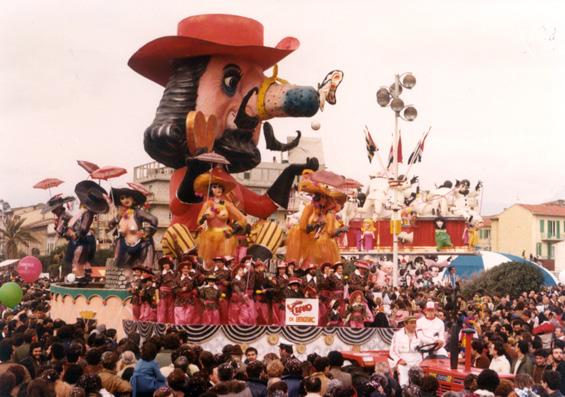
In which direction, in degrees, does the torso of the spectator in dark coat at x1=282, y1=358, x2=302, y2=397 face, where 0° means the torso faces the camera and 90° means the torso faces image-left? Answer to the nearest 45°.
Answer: approximately 180°

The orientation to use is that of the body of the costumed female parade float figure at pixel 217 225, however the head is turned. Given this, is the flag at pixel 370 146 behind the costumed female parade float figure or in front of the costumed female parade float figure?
behind

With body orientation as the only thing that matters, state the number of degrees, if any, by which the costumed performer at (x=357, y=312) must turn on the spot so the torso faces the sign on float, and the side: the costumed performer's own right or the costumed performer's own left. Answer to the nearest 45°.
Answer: approximately 45° to the costumed performer's own right

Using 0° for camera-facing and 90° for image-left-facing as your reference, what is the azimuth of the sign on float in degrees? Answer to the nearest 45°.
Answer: approximately 0°

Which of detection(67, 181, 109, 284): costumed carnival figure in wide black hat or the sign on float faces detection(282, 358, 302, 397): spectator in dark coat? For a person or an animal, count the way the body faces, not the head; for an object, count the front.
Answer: the sign on float

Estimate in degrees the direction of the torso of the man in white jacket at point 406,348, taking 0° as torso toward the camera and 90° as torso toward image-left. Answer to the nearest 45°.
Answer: approximately 315°

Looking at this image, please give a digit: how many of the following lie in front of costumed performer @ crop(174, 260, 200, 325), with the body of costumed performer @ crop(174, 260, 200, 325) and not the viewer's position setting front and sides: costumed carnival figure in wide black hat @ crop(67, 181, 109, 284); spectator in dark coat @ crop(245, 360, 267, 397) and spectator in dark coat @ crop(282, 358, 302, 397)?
2

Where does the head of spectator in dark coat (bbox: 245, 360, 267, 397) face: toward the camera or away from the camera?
away from the camera

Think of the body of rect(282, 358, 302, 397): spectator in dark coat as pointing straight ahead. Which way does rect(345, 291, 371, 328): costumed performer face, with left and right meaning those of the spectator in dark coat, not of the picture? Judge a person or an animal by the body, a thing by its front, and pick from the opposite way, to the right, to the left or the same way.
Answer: the opposite way

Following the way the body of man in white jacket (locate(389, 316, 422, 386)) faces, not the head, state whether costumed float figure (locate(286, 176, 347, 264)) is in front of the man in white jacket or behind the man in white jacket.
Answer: behind

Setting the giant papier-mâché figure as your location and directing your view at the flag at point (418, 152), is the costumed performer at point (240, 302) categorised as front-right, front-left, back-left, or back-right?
back-right

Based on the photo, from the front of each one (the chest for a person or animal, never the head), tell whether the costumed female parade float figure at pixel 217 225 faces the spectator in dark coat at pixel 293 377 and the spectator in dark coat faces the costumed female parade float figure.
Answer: yes

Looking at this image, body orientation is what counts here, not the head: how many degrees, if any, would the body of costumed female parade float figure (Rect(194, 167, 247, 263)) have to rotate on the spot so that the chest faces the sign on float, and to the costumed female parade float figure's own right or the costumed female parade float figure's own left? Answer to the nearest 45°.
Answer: approximately 45° to the costumed female parade float figure's own left
